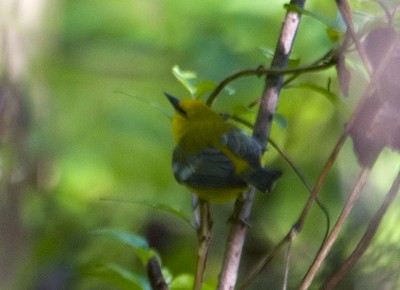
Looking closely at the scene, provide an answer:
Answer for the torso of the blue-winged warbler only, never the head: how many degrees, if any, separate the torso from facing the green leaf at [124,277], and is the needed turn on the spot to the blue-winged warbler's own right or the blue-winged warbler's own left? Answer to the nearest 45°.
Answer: approximately 135° to the blue-winged warbler's own left

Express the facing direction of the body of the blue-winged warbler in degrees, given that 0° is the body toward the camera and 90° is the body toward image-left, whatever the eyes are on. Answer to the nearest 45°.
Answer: approximately 135°

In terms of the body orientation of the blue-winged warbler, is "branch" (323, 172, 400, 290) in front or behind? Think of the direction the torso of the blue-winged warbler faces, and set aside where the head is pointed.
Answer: behind

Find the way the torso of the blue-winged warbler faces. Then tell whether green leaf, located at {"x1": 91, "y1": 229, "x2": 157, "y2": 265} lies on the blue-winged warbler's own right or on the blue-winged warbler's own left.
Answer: on the blue-winged warbler's own left

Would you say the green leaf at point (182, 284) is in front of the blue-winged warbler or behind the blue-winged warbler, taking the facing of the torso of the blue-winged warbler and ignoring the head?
behind
